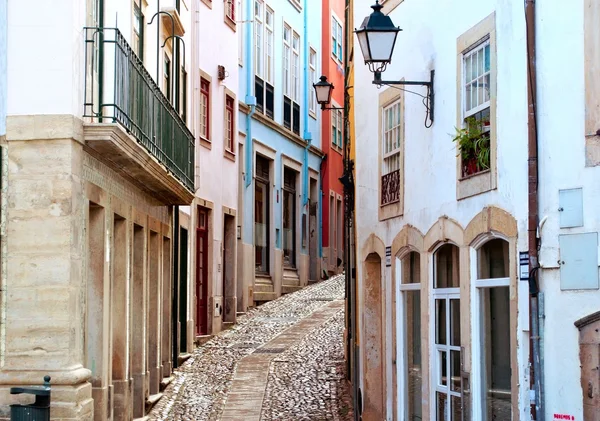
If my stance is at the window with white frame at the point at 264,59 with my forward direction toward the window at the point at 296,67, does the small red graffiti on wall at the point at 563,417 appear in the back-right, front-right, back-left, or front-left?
back-right

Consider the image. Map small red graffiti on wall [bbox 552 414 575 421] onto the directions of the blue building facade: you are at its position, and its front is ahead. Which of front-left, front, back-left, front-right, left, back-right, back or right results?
front-right

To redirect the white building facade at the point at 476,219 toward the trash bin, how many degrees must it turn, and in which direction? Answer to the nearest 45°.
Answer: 0° — it already faces it

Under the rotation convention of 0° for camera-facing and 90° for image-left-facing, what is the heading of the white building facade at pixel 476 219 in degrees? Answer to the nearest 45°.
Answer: approximately 45°

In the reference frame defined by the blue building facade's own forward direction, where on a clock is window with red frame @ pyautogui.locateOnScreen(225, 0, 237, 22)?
The window with red frame is roughly at 2 o'clock from the blue building facade.

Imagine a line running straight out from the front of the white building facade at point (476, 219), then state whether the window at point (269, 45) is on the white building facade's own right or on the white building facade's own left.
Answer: on the white building facade's own right

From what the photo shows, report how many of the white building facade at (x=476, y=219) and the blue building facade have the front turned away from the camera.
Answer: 0

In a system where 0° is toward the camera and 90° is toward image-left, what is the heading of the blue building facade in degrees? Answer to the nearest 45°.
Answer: approximately 315°
